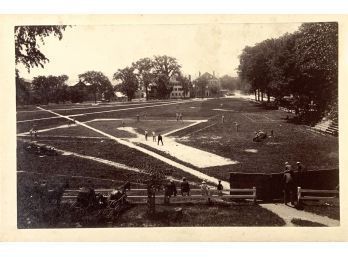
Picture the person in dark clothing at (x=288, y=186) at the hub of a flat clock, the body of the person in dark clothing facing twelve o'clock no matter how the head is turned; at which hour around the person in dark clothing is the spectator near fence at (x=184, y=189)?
The spectator near fence is roughly at 9 o'clock from the person in dark clothing.

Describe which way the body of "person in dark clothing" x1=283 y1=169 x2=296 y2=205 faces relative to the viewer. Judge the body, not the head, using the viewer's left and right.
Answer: facing away from the viewer

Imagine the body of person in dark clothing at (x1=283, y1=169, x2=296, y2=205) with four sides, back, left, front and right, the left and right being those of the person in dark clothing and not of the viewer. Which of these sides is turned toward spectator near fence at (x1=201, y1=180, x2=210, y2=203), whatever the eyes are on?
left
